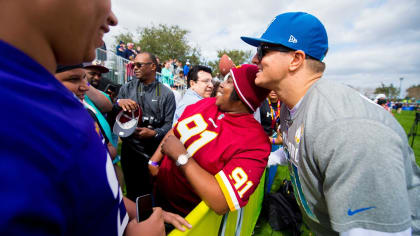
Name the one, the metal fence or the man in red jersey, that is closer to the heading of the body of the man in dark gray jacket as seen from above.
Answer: the man in red jersey

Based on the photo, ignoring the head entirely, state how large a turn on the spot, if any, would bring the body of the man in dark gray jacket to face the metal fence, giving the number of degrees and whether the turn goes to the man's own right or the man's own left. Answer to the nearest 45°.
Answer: approximately 135° to the man's own right

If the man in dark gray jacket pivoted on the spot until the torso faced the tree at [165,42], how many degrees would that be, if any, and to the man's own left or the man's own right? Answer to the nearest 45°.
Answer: approximately 135° to the man's own right

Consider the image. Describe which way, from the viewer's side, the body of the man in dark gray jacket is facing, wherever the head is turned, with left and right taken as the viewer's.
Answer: facing the viewer and to the left of the viewer
